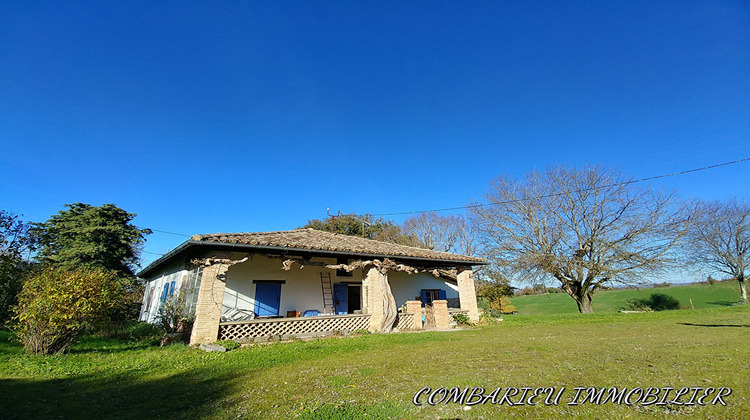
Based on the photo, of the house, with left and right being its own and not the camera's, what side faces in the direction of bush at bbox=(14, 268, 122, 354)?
right

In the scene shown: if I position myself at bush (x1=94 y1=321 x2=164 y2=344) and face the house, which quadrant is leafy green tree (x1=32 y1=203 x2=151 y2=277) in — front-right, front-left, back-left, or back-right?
back-left

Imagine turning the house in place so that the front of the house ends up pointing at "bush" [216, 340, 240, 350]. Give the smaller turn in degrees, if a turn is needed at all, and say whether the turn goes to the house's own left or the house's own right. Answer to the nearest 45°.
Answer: approximately 90° to the house's own right

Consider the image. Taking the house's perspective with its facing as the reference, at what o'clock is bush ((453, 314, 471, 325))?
The bush is roughly at 10 o'clock from the house.

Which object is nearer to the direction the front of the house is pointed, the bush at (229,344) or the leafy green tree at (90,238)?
the bush

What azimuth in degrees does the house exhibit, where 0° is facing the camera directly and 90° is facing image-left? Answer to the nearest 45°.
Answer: approximately 315°
